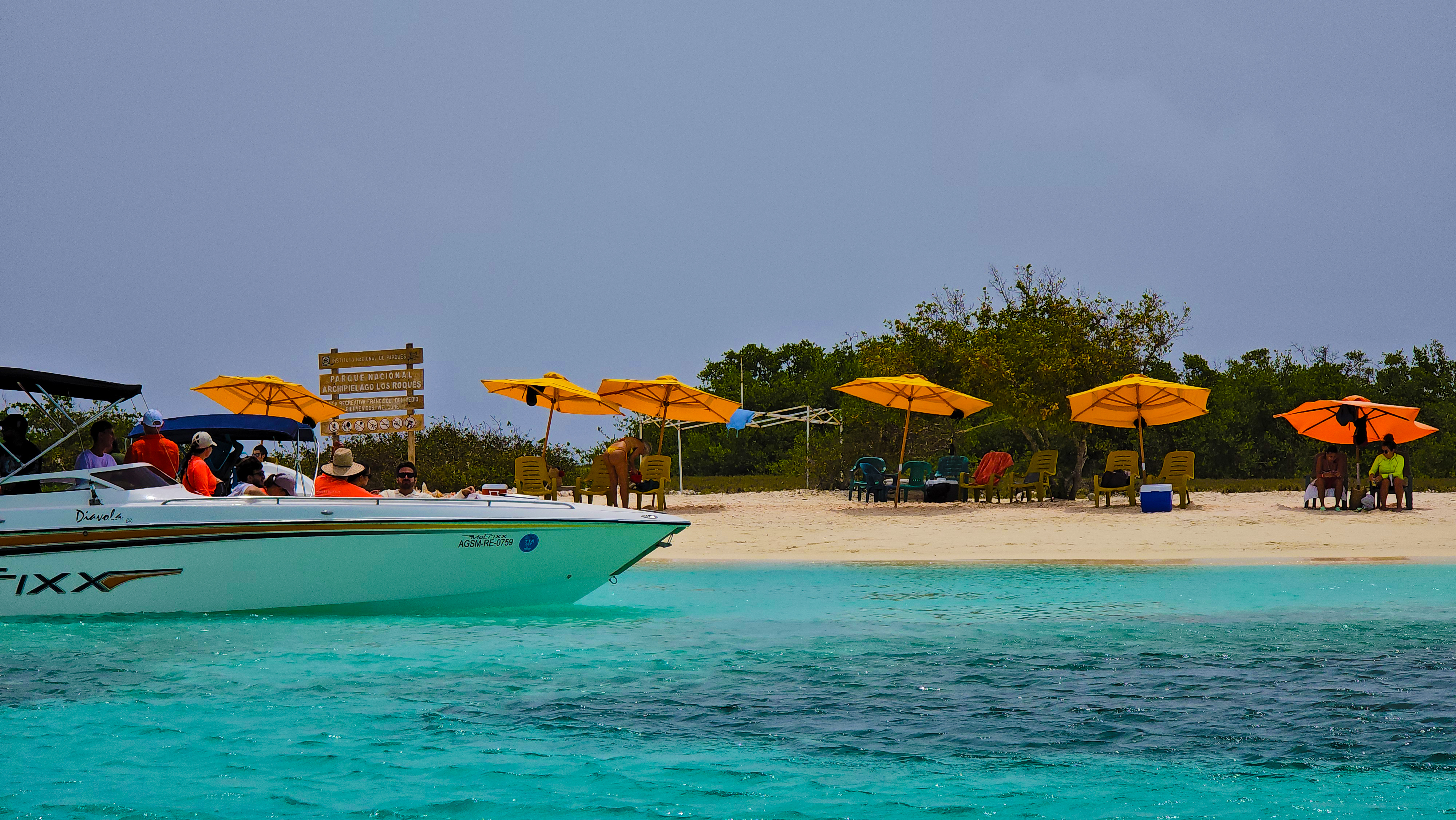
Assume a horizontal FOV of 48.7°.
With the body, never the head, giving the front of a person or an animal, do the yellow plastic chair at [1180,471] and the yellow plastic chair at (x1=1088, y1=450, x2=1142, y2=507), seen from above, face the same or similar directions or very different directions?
same or similar directions

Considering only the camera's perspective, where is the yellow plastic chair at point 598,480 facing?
facing the viewer and to the left of the viewer

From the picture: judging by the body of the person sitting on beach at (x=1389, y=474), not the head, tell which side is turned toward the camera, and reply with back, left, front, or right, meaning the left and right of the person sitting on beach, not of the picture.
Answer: front

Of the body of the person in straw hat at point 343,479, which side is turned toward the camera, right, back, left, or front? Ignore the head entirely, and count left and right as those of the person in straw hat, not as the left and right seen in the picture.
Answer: back

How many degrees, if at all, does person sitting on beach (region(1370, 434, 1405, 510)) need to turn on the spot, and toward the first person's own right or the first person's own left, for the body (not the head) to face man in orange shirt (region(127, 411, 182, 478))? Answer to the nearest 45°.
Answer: approximately 45° to the first person's own right

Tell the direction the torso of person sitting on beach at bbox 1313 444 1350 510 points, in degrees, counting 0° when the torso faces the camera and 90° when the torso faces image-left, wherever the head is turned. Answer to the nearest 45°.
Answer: approximately 0°

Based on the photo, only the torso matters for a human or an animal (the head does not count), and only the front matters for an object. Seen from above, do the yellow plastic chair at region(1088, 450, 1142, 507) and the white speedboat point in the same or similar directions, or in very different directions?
very different directions

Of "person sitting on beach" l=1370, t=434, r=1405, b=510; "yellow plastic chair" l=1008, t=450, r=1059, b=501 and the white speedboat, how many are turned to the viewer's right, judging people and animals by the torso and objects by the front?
1

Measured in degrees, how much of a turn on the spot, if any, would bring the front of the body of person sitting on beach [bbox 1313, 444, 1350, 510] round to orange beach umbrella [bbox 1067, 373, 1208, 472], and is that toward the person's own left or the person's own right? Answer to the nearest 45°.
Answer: approximately 90° to the person's own right

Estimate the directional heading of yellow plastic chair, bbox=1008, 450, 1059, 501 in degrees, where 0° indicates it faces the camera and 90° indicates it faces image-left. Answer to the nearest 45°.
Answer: approximately 45°

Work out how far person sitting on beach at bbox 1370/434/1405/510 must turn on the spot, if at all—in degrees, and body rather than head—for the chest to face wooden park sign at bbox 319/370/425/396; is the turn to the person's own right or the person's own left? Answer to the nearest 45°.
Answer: approximately 90° to the person's own right

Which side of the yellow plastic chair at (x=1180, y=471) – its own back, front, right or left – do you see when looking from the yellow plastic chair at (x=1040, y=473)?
right
